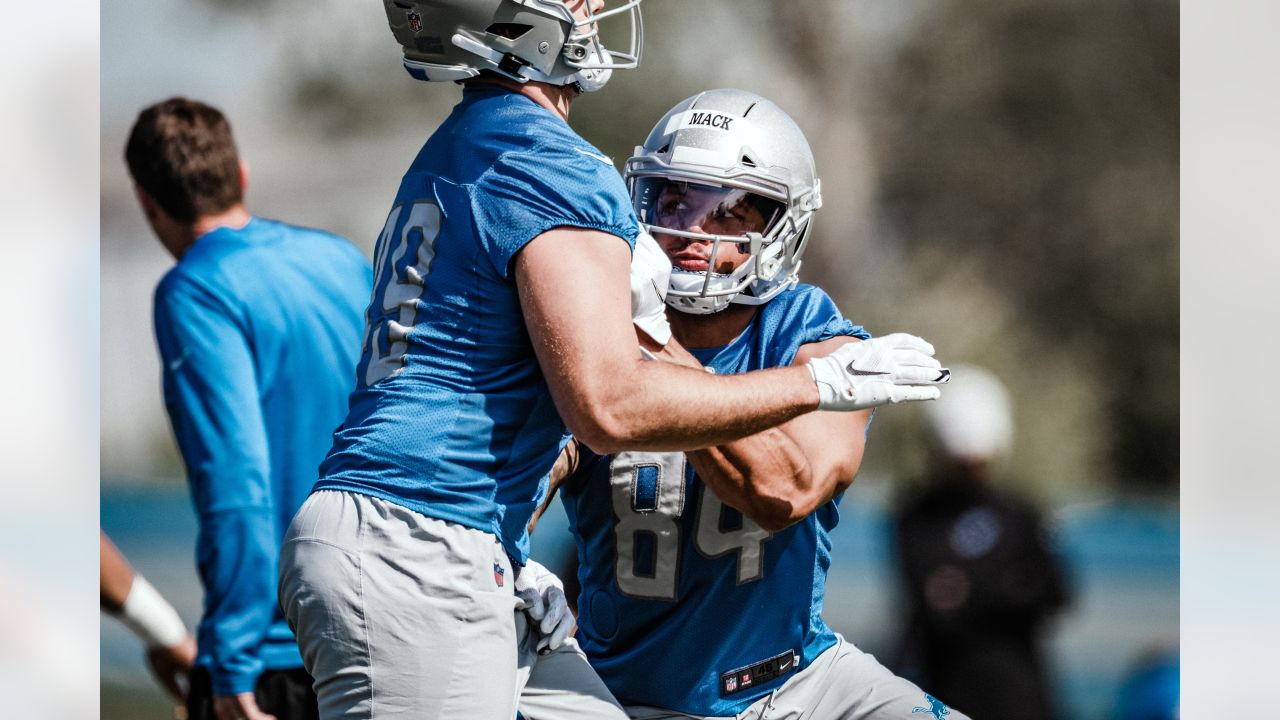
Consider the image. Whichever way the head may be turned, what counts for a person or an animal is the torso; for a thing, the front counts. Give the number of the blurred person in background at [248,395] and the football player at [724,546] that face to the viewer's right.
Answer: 0

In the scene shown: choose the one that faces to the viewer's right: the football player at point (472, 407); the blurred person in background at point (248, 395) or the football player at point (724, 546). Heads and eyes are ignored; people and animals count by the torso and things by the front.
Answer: the football player at point (472, 407)

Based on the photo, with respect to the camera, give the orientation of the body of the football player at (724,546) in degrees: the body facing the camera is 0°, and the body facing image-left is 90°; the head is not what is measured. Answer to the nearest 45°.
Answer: approximately 45°

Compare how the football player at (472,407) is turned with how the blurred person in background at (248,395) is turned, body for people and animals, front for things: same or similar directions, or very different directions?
very different directions

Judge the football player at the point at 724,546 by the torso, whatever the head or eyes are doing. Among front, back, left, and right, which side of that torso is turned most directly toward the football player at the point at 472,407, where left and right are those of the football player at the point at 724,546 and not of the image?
front

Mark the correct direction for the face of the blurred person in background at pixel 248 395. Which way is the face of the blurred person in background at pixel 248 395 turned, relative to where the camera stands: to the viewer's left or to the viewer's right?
to the viewer's left

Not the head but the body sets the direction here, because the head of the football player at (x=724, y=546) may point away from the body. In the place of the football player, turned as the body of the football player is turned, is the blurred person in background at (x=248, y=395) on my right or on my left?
on my right

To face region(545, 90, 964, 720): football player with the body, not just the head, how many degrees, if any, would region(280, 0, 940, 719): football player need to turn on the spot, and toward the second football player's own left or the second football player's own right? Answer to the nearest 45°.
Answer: approximately 45° to the second football player's own left

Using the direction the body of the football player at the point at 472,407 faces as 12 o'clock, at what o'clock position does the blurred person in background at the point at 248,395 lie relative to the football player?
The blurred person in background is roughly at 8 o'clock from the football player.

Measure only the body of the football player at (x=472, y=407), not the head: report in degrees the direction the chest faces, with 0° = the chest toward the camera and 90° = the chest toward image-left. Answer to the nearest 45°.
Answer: approximately 270°

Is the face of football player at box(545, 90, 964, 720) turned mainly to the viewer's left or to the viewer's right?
to the viewer's left
